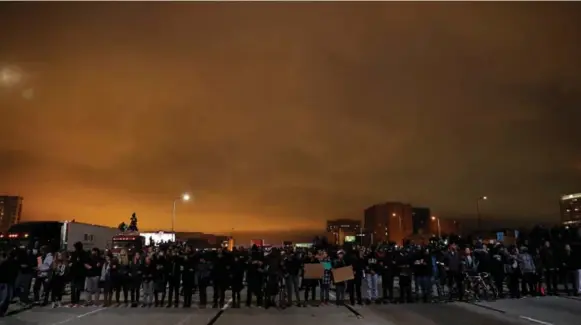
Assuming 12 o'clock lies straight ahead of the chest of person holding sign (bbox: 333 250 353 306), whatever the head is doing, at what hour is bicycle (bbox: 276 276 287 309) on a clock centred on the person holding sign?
The bicycle is roughly at 3 o'clock from the person holding sign.

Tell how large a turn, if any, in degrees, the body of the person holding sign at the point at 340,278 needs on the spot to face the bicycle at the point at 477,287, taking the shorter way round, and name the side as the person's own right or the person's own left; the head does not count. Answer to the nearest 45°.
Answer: approximately 90° to the person's own left

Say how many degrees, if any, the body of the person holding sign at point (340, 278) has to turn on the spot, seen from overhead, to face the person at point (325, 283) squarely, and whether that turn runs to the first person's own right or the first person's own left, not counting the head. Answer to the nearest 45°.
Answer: approximately 135° to the first person's own right

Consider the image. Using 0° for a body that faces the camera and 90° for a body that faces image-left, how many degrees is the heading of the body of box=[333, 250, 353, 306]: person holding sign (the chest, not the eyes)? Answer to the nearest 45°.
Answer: approximately 0°
